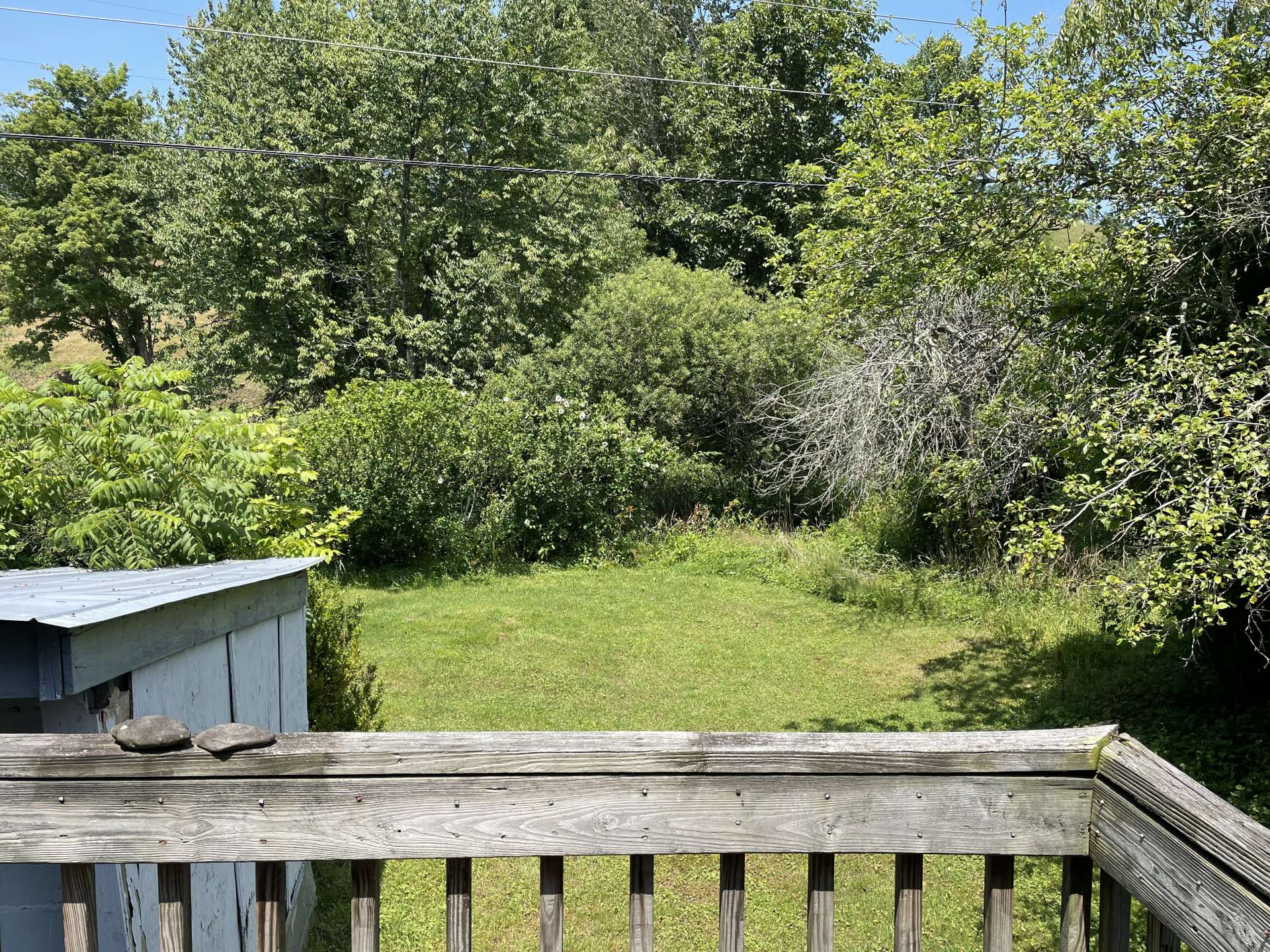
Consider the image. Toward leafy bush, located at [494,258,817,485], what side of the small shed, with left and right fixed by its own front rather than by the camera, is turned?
back

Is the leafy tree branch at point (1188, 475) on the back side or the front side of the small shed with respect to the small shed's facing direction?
on the back side

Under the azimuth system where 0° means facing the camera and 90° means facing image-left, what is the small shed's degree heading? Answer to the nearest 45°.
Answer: approximately 45°

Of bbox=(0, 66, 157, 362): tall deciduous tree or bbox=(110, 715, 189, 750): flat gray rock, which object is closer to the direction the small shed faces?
the flat gray rock

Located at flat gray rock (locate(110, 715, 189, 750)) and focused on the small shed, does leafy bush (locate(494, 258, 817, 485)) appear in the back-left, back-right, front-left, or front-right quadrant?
front-right

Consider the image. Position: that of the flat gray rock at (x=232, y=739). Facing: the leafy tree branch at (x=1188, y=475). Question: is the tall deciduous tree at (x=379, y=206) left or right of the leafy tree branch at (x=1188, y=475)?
left

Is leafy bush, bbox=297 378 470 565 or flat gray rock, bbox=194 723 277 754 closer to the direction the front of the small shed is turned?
the flat gray rock

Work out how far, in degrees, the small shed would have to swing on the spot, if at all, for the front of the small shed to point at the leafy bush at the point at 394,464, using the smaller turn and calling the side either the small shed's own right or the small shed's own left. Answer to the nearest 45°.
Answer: approximately 135° to the small shed's own right

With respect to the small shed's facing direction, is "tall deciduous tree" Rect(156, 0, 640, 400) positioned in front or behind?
behind

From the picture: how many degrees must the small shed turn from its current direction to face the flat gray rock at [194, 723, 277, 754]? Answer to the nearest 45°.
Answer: approximately 45° to its left

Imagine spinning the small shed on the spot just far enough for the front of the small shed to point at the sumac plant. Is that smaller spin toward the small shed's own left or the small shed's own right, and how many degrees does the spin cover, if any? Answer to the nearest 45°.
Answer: approximately 135° to the small shed's own right

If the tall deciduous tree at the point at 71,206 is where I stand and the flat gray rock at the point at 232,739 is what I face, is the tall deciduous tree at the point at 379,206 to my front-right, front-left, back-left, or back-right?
front-left

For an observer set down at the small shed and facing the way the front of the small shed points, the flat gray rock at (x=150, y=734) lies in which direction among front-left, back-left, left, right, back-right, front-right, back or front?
front-left
